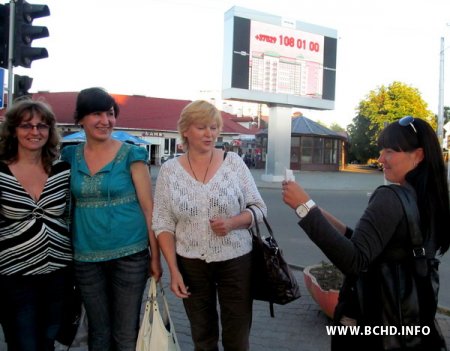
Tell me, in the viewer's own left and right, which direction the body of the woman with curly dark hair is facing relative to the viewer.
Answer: facing the viewer

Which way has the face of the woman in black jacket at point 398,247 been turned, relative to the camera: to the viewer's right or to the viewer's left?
to the viewer's left

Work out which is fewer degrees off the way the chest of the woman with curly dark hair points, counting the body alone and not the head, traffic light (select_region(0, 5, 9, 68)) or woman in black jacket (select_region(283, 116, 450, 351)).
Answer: the woman in black jacket

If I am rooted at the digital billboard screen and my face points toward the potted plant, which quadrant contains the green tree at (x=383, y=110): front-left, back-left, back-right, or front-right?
back-left

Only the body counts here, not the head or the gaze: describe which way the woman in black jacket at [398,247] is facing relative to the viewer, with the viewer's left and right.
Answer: facing to the left of the viewer

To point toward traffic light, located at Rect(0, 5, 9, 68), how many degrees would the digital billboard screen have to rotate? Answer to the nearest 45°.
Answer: approximately 45° to its right
